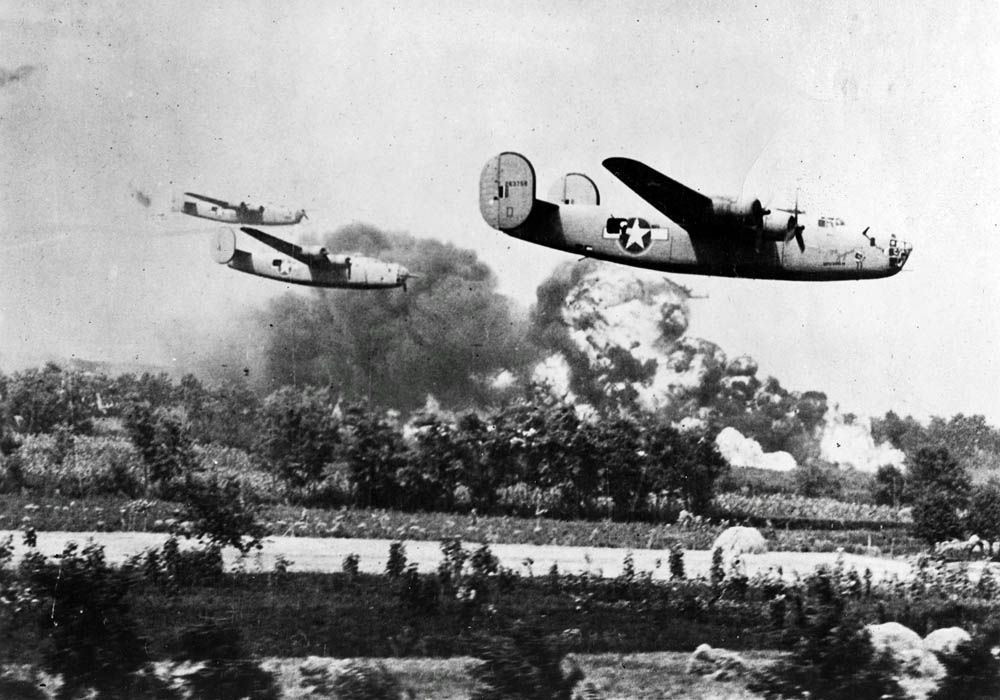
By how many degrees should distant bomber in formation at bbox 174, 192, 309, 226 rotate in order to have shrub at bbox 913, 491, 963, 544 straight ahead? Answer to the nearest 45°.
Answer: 0° — it already faces it

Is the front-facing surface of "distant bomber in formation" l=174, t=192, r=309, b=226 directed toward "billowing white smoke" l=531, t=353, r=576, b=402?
yes

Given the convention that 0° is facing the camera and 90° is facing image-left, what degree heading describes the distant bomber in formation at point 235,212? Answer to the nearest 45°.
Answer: approximately 270°
